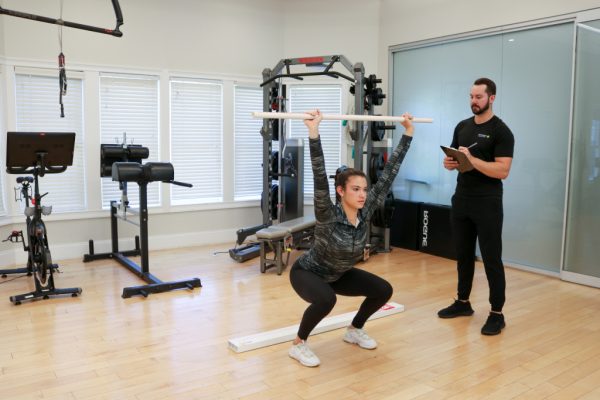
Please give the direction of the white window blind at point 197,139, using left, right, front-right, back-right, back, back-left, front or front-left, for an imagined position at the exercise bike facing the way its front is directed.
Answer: back-left

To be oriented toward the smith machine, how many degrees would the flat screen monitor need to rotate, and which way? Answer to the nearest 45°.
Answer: approximately 90° to its right

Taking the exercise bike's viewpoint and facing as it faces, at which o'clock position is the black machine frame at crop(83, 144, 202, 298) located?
The black machine frame is roughly at 8 o'clock from the exercise bike.

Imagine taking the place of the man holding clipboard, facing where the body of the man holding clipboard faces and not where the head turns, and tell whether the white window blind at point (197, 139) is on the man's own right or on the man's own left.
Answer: on the man's own right

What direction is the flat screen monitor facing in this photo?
away from the camera

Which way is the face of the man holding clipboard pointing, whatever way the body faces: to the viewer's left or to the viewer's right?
to the viewer's left

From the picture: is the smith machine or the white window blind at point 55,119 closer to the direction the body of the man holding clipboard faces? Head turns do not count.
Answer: the white window blind
